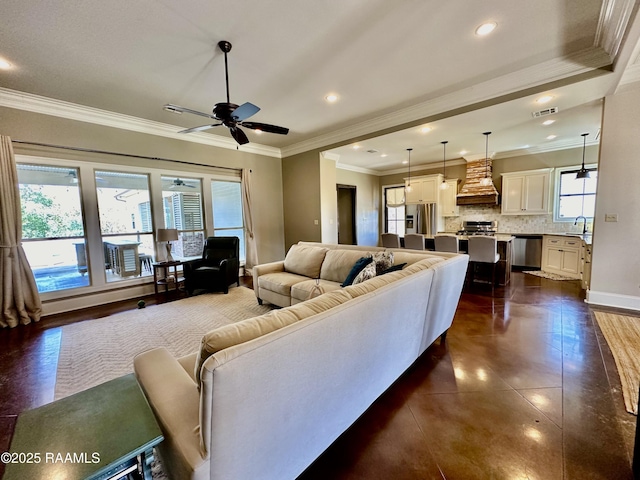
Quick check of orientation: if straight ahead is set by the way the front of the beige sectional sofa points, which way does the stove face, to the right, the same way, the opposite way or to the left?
to the left

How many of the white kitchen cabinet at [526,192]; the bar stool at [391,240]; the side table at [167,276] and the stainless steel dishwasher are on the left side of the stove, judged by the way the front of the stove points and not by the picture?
2

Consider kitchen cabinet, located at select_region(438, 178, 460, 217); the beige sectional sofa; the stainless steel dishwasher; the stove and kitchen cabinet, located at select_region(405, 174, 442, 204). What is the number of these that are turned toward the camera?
4

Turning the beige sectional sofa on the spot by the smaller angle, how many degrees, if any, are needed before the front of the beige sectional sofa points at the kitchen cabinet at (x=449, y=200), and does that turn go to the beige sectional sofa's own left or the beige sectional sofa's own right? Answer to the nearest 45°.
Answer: approximately 90° to the beige sectional sofa's own right

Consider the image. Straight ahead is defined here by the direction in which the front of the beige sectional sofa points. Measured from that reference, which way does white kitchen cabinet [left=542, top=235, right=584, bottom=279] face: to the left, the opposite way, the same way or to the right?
to the left

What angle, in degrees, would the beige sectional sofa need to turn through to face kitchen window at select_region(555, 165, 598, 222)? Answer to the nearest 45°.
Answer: approximately 90° to its right

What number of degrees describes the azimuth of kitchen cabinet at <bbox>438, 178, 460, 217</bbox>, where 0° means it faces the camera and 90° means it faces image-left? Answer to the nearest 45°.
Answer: approximately 0°

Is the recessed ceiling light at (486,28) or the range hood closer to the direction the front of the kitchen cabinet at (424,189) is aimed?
the recessed ceiling light
